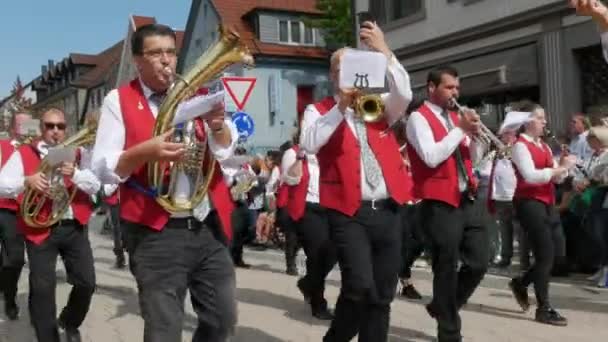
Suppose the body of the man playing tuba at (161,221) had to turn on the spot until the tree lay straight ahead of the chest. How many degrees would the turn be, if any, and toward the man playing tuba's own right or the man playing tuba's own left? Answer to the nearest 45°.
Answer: approximately 135° to the man playing tuba's own left

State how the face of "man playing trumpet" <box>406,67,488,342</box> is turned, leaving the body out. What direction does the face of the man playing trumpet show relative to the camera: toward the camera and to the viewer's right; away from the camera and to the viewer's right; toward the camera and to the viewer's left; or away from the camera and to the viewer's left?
toward the camera and to the viewer's right

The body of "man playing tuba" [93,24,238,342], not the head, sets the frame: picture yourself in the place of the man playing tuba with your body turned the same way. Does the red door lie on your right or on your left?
on your left

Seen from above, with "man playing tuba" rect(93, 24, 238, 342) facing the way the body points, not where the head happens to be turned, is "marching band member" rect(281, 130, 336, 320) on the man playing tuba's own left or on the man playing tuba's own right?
on the man playing tuba's own left

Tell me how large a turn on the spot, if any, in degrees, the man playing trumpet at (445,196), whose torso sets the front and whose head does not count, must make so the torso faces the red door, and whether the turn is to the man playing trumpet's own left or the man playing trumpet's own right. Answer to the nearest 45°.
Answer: approximately 135° to the man playing trumpet's own left

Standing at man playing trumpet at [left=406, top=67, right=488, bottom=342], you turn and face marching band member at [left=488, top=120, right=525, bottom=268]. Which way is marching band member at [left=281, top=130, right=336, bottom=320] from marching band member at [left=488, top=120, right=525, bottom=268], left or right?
left

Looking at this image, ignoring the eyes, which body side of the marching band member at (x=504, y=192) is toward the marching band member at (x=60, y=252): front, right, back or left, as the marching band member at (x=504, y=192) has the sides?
right

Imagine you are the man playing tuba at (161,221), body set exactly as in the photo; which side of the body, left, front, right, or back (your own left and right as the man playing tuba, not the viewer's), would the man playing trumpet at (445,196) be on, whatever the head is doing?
left

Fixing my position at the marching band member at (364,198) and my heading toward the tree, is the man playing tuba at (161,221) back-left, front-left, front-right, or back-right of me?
back-left

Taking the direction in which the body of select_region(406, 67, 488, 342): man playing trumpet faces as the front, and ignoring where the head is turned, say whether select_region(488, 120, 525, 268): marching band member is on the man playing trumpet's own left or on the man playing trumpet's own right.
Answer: on the man playing trumpet's own left
